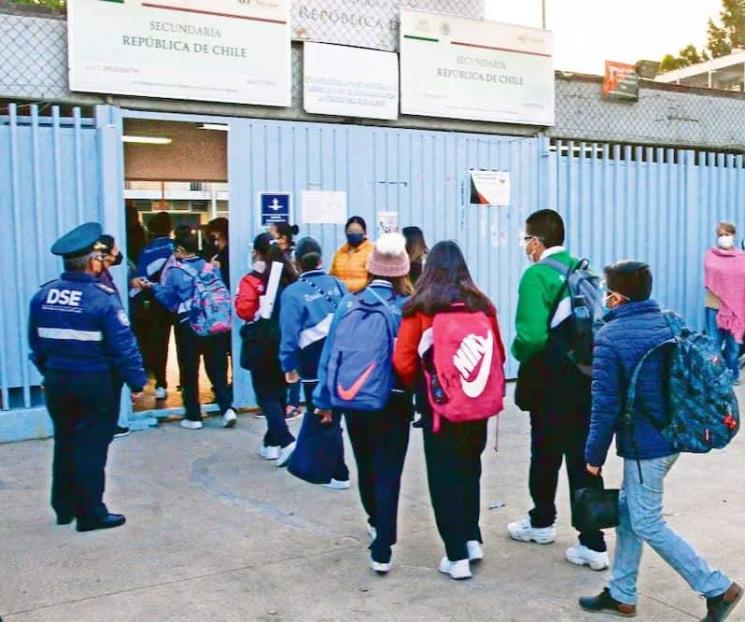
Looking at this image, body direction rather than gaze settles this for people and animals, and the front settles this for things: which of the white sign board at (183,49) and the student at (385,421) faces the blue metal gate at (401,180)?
the student

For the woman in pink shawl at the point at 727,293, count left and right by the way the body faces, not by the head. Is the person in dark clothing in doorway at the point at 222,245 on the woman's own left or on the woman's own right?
on the woman's own right

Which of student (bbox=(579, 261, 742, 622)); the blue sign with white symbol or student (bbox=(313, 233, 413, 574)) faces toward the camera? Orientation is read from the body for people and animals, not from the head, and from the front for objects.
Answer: the blue sign with white symbol

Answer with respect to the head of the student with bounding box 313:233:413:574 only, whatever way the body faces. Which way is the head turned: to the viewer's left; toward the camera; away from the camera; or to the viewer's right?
away from the camera

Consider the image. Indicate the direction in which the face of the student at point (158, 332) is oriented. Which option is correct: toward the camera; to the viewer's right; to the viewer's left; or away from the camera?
away from the camera

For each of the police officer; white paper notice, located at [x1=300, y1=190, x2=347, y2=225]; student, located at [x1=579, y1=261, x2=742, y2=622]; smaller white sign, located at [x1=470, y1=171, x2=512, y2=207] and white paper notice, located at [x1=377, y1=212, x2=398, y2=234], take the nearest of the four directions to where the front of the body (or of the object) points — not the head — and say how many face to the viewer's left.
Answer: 1

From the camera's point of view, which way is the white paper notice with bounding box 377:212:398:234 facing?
toward the camera

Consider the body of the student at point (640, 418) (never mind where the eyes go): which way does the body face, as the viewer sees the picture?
to the viewer's left

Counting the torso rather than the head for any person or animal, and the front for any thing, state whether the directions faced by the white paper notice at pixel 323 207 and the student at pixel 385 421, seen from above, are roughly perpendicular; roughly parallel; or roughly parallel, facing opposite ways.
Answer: roughly parallel, facing opposite ways

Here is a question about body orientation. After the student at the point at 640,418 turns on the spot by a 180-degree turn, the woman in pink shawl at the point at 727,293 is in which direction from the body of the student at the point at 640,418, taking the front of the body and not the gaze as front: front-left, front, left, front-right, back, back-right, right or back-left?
left

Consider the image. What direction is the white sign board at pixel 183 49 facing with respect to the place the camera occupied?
facing the viewer

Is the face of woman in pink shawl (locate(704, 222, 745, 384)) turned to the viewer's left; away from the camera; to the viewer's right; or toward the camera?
toward the camera

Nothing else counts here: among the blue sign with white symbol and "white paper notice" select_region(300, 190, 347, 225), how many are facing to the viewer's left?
0

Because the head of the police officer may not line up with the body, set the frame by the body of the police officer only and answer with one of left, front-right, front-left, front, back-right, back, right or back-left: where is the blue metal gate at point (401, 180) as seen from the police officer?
front

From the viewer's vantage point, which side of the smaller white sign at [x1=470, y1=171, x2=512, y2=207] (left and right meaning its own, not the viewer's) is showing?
front

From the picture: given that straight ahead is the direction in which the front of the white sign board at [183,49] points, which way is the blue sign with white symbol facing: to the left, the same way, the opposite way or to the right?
the same way
